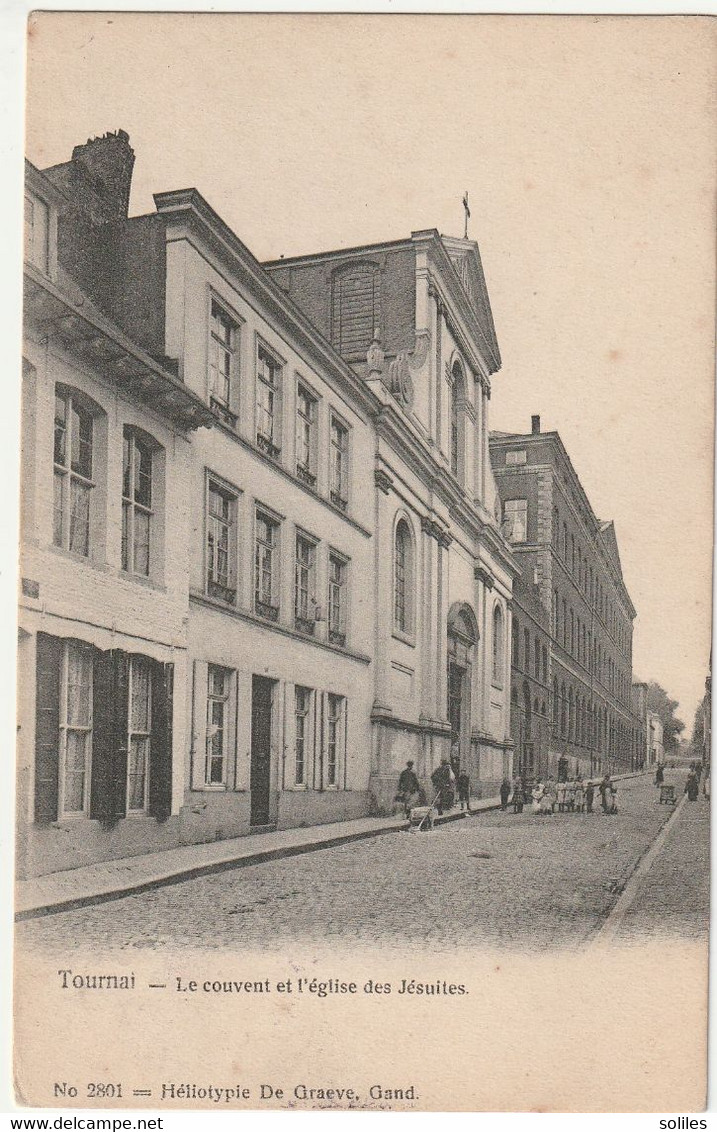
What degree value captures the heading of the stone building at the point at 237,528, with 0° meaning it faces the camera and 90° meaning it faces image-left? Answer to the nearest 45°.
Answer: approximately 315°
